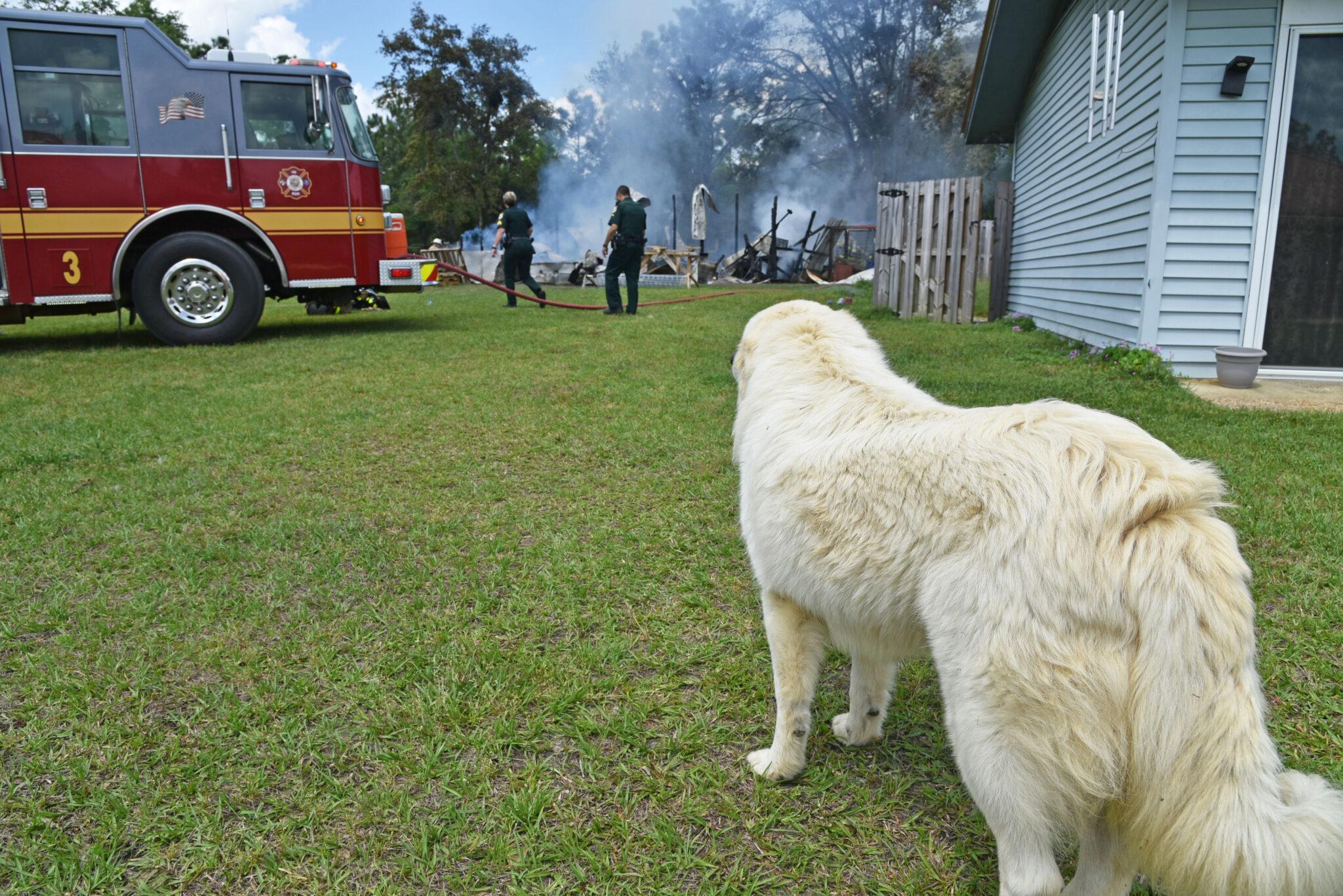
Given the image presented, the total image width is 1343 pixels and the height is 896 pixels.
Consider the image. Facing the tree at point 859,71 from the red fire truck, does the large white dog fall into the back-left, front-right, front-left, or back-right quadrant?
back-right

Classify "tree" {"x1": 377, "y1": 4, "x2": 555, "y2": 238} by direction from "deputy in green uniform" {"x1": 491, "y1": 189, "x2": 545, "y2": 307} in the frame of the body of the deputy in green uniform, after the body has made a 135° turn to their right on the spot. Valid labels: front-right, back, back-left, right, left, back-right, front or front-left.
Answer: left

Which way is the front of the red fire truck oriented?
to the viewer's right

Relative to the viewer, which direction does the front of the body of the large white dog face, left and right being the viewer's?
facing away from the viewer and to the left of the viewer

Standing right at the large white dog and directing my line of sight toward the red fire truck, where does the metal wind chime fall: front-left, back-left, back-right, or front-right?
front-right

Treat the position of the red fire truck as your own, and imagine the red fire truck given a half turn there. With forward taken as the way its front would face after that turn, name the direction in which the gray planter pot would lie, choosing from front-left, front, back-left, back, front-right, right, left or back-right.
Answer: back-left

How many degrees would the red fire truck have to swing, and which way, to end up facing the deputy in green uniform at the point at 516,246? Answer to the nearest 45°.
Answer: approximately 45° to its left

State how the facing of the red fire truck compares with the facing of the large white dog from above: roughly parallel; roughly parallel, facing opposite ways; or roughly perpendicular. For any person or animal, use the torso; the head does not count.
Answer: roughly perpendicular

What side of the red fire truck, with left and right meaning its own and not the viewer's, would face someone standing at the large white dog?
right

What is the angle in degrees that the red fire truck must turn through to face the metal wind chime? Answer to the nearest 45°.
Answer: approximately 45° to its right

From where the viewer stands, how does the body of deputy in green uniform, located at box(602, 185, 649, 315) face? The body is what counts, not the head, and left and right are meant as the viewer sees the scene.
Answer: facing away from the viewer and to the left of the viewer

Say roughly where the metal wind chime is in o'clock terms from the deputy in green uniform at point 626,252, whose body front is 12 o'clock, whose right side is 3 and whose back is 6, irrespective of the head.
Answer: The metal wind chime is roughly at 6 o'clock from the deputy in green uniform.
